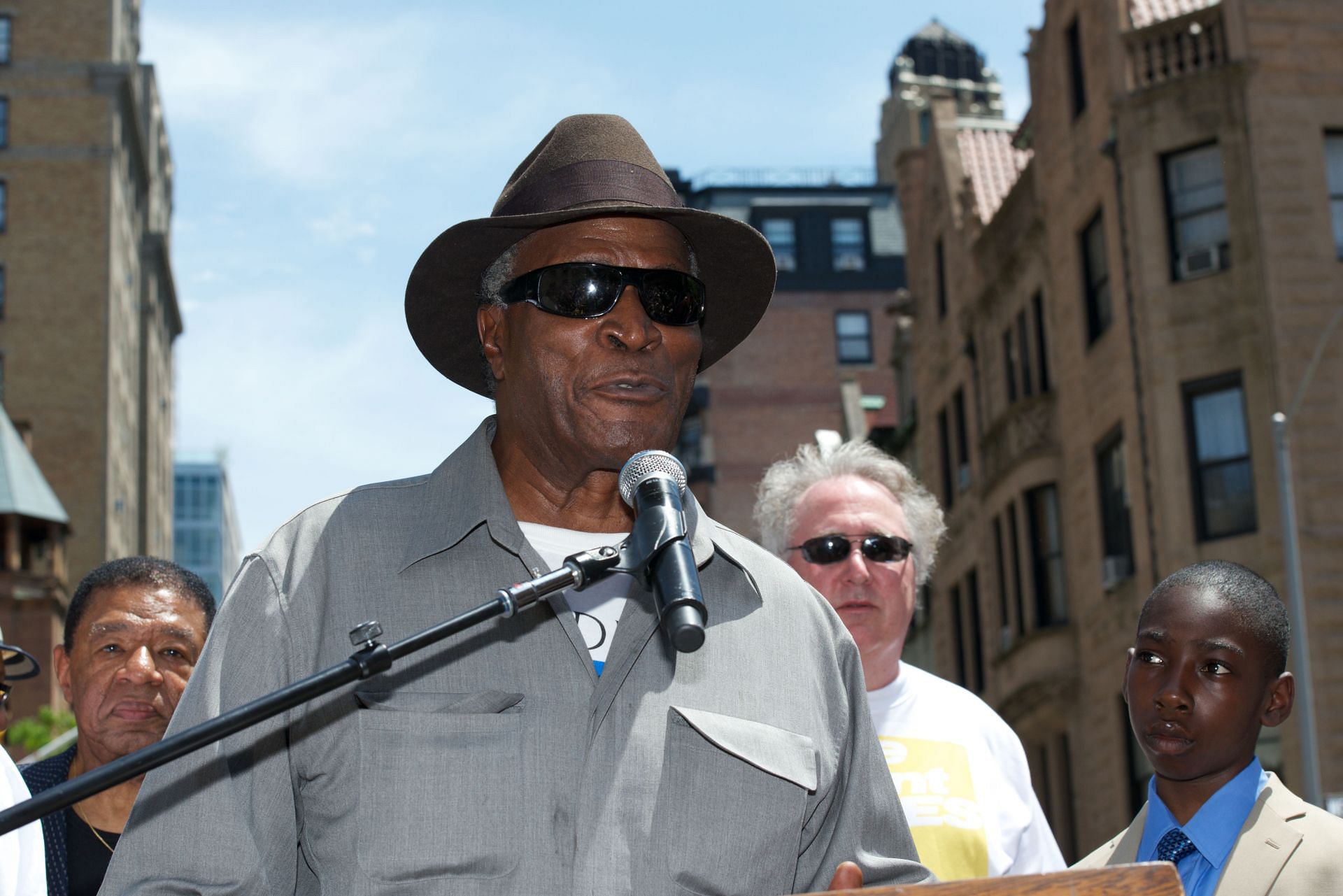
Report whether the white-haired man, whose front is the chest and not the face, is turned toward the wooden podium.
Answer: yes

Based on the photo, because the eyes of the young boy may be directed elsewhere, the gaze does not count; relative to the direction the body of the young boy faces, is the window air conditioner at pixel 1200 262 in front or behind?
behind

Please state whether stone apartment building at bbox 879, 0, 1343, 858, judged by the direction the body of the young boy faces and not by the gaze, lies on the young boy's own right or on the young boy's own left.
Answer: on the young boy's own right

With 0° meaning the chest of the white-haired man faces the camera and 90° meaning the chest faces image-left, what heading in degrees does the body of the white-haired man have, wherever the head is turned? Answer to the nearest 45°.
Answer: approximately 0°

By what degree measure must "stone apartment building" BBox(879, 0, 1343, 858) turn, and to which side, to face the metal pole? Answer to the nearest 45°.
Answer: approximately 45° to its left

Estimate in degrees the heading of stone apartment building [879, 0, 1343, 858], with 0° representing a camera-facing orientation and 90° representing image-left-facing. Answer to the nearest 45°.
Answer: approximately 45°

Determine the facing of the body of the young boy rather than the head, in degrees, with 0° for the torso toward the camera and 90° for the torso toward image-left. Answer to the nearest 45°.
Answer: approximately 45°
